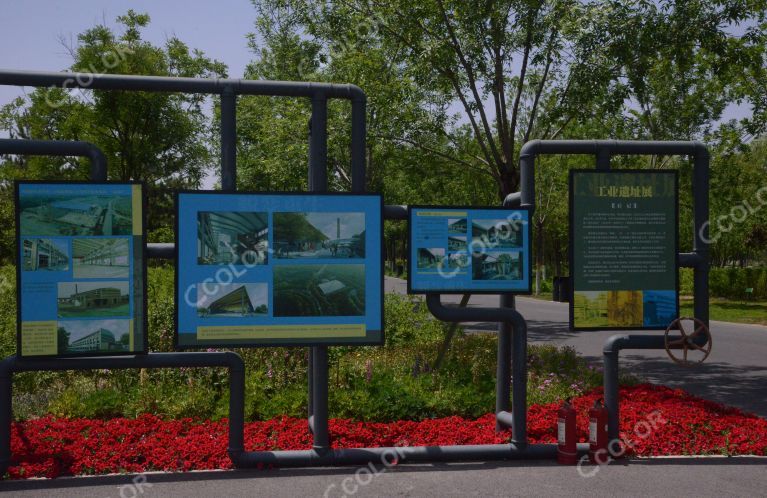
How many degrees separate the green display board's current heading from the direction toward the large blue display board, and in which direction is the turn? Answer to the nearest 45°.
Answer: approximately 45° to its right

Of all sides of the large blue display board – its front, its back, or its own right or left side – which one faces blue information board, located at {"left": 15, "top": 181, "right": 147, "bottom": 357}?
right

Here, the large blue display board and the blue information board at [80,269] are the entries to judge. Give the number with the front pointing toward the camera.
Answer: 2

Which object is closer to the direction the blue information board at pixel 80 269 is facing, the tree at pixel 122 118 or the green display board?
the green display board

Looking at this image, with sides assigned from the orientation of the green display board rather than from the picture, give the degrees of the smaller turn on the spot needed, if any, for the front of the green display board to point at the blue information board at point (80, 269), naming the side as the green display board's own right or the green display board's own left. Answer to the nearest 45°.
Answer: approximately 45° to the green display board's own right

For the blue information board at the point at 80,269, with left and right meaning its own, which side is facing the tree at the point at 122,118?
back

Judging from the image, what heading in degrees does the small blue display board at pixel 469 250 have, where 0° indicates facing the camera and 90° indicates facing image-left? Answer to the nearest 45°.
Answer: approximately 0°
